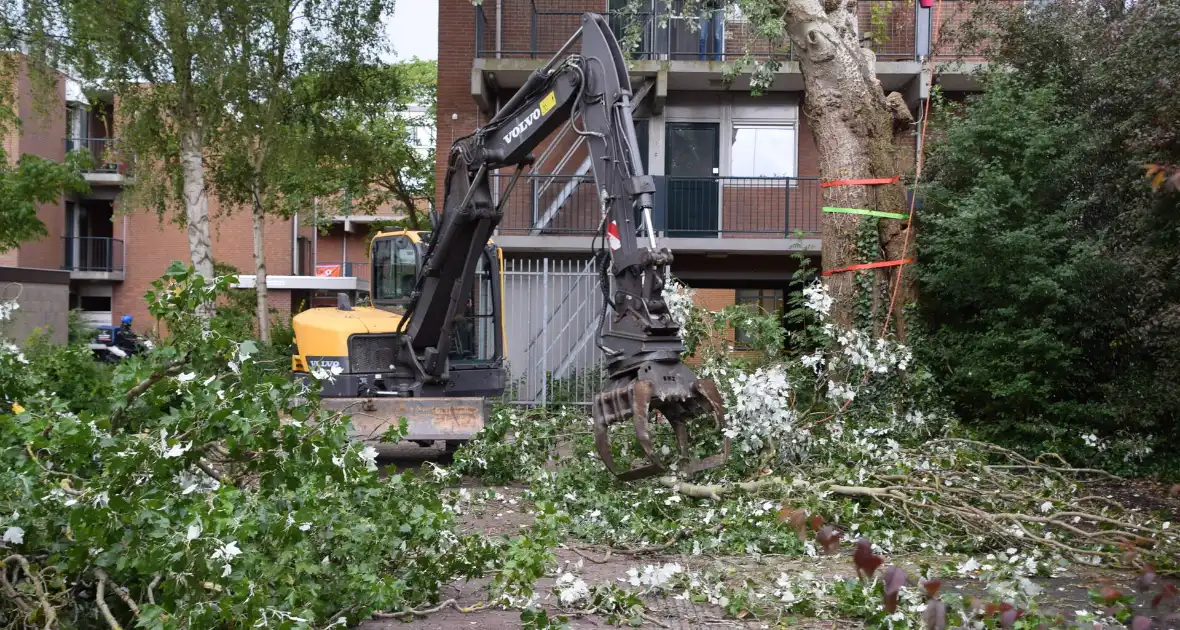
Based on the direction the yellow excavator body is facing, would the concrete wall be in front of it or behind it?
behind

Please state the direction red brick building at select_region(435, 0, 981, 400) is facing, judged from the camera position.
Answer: facing the viewer

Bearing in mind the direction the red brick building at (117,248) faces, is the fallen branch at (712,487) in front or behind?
in front

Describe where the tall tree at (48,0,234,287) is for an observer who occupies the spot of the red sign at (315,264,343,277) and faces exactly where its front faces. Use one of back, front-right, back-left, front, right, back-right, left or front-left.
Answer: front

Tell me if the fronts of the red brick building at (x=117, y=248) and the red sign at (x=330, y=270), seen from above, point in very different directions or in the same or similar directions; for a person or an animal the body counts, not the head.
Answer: same or similar directions

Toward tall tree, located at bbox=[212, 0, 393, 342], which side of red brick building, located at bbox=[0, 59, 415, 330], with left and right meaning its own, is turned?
front

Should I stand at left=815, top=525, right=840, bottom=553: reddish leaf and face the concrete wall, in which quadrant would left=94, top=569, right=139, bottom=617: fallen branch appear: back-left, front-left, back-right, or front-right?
front-left

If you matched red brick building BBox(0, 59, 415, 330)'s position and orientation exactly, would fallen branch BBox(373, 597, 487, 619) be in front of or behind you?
in front

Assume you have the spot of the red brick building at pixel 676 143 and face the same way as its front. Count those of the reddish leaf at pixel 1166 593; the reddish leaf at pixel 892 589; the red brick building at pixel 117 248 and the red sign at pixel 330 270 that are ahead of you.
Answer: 2

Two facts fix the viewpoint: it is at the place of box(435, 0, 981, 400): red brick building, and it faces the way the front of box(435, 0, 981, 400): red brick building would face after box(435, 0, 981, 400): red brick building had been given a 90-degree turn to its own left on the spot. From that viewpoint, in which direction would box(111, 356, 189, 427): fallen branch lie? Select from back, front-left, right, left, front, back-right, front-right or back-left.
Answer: right

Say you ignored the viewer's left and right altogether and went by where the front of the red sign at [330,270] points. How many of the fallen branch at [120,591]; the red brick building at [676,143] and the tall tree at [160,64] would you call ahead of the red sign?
3

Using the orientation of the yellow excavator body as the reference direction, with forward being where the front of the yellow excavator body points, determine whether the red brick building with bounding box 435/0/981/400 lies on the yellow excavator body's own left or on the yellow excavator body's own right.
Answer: on the yellow excavator body's own left
